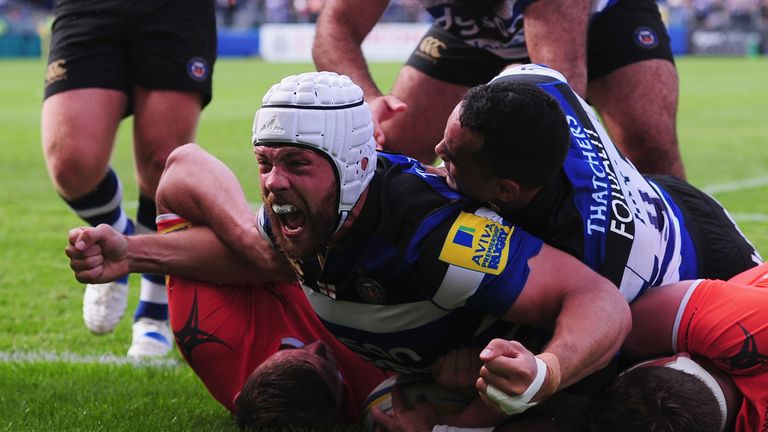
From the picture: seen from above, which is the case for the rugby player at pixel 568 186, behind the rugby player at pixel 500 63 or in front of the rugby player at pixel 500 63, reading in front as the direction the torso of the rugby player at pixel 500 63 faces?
in front

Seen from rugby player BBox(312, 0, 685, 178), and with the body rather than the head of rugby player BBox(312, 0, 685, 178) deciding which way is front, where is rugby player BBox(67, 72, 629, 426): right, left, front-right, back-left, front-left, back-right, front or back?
front

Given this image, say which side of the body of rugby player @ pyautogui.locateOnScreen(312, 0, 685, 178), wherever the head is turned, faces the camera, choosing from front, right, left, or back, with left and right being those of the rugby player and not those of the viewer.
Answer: front
